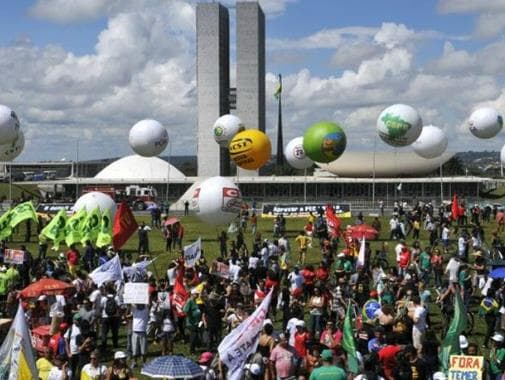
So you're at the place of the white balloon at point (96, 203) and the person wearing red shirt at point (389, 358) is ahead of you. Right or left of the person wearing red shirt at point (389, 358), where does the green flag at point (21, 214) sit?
right

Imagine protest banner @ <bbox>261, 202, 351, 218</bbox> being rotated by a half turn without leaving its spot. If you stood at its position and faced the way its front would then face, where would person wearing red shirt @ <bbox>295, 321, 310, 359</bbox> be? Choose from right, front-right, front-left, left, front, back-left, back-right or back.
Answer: back

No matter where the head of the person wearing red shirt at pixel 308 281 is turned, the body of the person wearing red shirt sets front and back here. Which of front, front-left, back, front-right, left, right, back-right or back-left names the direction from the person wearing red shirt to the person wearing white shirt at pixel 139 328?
back-left

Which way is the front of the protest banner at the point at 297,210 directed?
toward the camera

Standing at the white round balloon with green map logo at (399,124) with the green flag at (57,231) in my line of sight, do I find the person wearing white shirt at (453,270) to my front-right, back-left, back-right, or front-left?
front-left

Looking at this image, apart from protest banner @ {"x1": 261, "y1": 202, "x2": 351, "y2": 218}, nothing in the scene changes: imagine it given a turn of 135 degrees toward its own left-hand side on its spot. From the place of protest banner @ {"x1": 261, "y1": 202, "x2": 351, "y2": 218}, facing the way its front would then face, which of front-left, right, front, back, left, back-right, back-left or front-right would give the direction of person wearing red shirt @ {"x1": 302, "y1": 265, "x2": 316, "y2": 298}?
back-right

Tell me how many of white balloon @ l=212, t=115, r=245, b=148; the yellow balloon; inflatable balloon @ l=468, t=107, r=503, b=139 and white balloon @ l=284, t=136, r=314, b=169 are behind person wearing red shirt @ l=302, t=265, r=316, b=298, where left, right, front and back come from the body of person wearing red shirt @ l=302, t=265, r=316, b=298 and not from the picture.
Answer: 0

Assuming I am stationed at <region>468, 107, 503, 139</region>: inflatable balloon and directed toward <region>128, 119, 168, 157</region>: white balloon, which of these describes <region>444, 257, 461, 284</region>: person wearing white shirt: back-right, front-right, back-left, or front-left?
front-left

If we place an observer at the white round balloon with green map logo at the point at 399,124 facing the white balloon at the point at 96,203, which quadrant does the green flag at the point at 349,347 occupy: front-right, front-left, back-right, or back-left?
front-left

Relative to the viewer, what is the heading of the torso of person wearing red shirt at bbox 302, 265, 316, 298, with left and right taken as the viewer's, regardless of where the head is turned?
facing away from the viewer

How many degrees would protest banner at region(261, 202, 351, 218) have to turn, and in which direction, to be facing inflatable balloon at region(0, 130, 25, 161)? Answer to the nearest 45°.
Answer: approximately 45° to its right

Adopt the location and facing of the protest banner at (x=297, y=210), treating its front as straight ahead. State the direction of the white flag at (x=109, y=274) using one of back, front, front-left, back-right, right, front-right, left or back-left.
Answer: front

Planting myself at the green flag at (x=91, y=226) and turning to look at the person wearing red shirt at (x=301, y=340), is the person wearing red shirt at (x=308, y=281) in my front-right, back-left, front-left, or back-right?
front-left

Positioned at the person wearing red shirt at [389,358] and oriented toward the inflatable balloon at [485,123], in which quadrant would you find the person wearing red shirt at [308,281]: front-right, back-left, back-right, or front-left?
front-left

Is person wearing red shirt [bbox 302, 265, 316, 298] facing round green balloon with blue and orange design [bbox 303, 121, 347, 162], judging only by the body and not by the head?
yes
